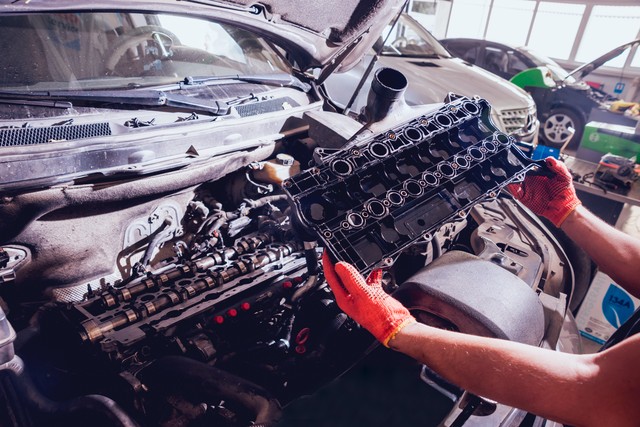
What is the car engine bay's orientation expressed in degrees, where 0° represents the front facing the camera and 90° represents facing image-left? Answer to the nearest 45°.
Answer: approximately 315°

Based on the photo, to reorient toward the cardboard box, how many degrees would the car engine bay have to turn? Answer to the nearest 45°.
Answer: approximately 90° to its left
